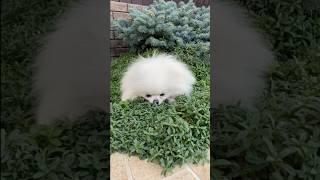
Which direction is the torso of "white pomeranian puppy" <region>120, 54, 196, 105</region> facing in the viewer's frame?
toward the camera
